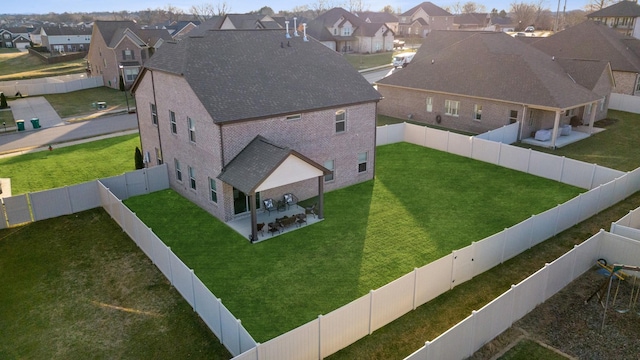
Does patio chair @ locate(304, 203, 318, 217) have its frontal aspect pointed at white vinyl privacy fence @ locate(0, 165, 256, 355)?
yes

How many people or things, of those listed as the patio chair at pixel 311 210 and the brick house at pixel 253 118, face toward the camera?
0

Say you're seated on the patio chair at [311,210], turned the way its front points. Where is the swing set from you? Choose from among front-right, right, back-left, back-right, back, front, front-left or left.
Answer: back-left

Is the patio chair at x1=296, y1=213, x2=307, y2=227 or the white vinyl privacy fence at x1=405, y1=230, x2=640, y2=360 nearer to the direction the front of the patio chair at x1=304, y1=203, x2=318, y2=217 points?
the patio chair

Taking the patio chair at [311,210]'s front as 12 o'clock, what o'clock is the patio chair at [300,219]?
the patio chair at [300,219] is roughly at 10 o'clock from the patio chair at [311,210].

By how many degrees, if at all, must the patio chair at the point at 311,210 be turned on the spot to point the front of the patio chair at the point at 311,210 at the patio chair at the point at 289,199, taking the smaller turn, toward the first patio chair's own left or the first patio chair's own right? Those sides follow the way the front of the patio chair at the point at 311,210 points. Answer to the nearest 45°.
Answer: approximately 45° to the first patio chair's own right

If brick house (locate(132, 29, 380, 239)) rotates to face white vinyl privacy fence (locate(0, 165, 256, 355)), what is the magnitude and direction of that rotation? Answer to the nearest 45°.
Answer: approximately 90° to its left

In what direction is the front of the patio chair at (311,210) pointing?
to the viewer's left

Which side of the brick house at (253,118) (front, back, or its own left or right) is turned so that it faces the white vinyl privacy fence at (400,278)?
back

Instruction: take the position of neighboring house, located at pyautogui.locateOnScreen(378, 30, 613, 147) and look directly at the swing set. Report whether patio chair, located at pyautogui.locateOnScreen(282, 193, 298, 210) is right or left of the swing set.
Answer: right

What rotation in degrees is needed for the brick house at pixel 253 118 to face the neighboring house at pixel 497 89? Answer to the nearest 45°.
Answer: approximately 90° to its right

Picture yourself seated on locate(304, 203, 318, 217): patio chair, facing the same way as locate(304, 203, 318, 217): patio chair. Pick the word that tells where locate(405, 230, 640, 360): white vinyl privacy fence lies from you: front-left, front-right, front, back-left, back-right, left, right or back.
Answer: back-left

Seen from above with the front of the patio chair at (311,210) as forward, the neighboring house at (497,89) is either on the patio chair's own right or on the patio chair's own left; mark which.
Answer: on the patio chair's own right

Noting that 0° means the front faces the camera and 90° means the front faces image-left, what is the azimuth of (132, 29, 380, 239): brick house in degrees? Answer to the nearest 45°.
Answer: approximately 135°

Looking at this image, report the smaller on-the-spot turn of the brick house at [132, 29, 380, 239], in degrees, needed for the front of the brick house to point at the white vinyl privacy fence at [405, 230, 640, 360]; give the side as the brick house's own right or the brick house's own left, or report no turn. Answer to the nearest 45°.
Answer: approximately 180°

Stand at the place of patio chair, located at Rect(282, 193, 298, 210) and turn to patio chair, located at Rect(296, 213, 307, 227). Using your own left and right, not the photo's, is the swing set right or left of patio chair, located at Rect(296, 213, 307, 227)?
left

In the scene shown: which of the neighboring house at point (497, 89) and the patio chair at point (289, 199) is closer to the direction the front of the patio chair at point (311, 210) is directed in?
the patio chair
